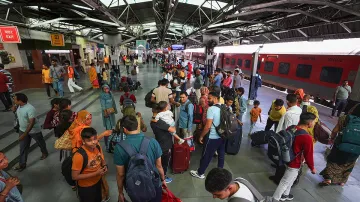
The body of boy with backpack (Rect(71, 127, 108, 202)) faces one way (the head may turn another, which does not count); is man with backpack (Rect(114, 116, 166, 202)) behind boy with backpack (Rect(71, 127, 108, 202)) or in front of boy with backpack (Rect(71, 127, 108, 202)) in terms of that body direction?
in front

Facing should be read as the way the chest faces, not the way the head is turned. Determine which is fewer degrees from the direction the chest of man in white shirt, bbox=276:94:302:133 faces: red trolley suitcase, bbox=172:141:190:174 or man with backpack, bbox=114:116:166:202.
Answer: the red trolley suitcase

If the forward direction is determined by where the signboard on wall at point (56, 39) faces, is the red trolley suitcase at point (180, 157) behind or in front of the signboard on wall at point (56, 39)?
in front

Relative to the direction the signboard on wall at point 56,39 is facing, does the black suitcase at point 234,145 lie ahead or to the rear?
ahead
